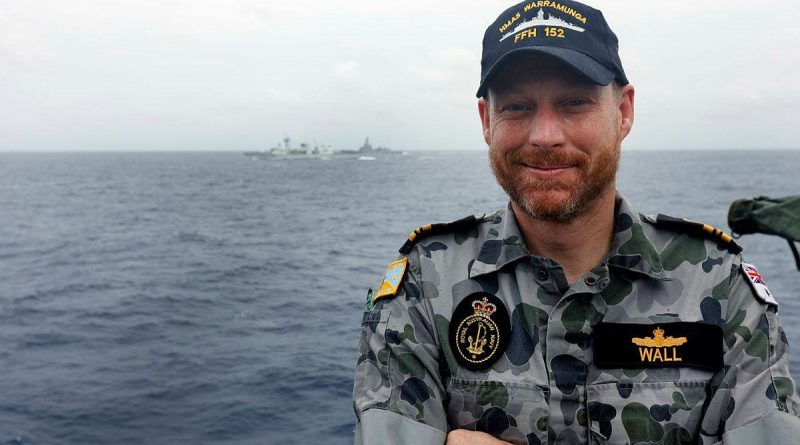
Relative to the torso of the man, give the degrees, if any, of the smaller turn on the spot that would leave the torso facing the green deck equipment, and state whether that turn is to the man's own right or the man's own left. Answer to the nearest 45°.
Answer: approximately 135° to the man's own left

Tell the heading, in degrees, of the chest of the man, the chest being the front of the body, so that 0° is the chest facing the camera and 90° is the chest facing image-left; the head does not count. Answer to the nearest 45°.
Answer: approximately 0°
